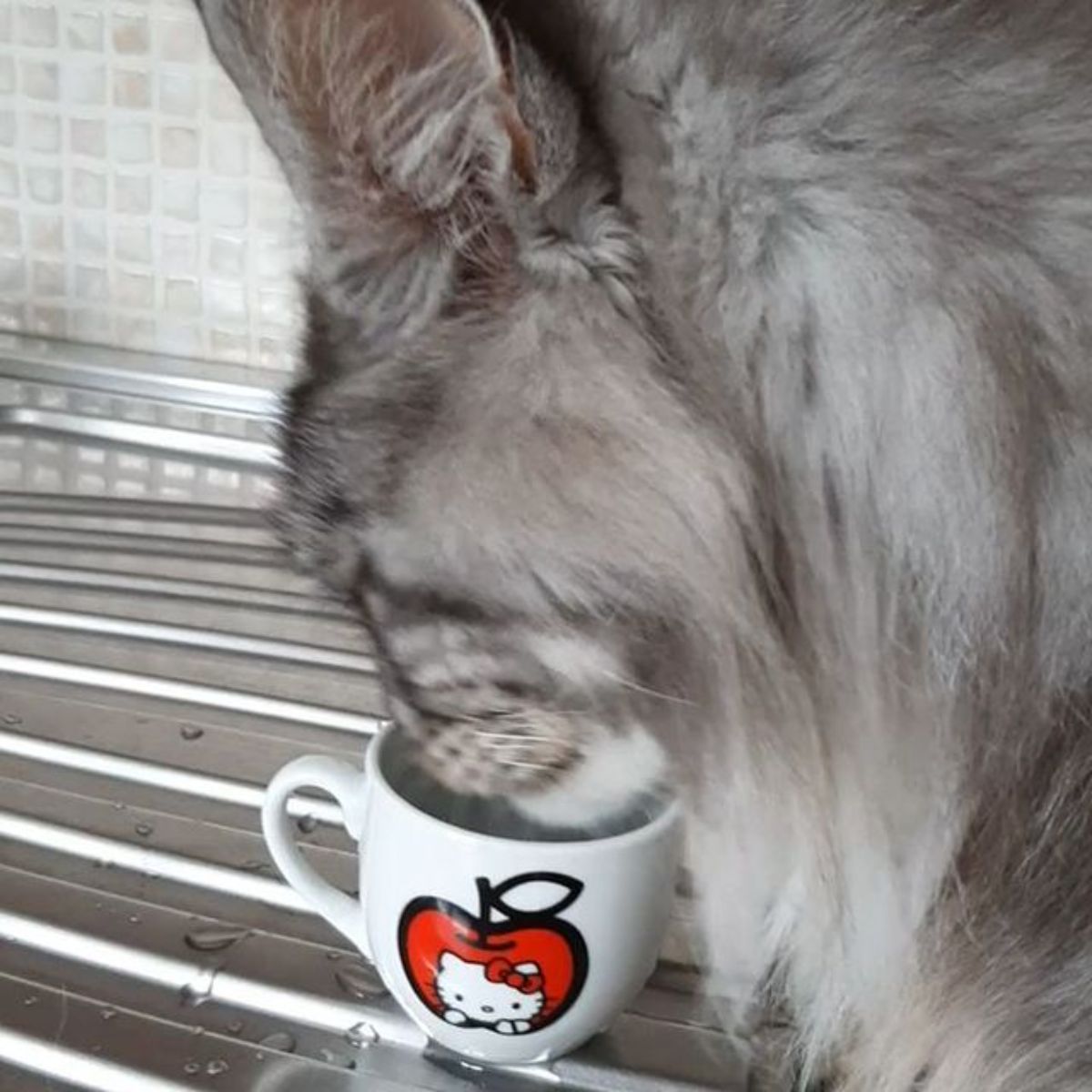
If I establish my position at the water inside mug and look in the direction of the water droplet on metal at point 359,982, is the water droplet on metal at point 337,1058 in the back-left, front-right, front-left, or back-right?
front-left

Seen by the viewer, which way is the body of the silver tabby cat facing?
to the viewer's left
